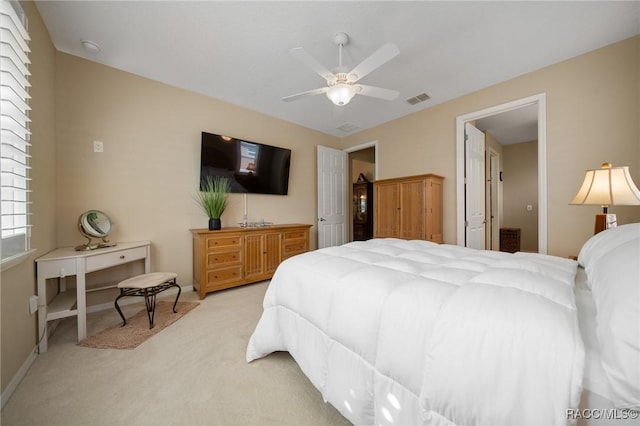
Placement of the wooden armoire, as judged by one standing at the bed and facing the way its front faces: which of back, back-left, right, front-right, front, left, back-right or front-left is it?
front-right

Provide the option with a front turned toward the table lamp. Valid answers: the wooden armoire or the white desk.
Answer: the white desk

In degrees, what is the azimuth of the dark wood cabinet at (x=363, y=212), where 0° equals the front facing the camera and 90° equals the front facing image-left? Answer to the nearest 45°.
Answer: approximately 45°

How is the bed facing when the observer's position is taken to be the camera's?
facing away from the viewer and to the left of the viewer

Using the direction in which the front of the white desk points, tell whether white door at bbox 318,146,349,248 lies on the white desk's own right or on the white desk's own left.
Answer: on the white desk's own left

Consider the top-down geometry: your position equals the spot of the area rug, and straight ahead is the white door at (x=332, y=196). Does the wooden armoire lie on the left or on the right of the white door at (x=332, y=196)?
right

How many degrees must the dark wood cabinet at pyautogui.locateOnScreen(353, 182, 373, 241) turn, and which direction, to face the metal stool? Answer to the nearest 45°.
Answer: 0° — it already faces it

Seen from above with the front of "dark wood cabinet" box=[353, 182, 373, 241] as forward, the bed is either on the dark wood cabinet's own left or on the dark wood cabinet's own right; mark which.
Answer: on the dark wood cabinet's own left

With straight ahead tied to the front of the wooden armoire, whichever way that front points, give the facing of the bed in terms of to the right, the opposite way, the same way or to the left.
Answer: to the right
